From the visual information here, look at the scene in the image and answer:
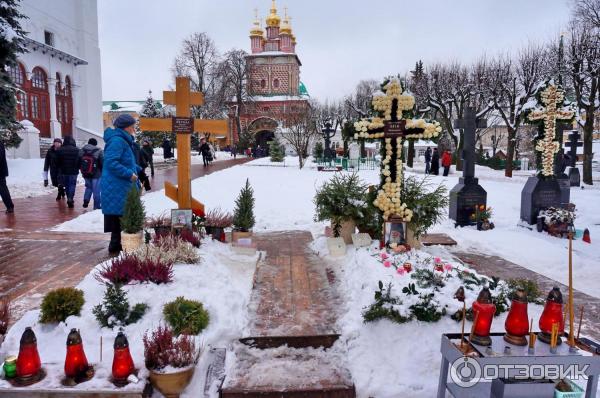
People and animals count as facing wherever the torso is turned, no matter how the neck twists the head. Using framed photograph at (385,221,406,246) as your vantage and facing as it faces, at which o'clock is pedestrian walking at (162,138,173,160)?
The pedestrian walking is roughly at 5 o'clock from the framed photograph.

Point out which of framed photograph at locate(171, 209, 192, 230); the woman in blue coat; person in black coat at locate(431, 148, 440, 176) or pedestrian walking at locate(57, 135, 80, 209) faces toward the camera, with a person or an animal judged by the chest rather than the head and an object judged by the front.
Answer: the framed photograph

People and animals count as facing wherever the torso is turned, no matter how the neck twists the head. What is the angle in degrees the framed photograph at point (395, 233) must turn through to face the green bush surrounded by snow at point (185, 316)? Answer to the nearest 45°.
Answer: approximately 45° to its right

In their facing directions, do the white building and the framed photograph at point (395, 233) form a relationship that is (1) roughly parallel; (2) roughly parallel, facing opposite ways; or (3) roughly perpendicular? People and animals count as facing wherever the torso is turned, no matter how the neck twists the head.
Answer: roughly perpendicular

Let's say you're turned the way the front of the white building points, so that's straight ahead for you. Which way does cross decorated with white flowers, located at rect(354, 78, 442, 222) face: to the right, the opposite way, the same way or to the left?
to the right

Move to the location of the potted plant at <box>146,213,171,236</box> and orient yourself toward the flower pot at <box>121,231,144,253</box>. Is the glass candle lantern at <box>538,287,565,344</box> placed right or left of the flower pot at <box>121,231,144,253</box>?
left

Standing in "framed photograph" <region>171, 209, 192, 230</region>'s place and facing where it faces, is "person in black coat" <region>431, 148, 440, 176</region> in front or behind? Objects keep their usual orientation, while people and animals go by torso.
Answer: behind

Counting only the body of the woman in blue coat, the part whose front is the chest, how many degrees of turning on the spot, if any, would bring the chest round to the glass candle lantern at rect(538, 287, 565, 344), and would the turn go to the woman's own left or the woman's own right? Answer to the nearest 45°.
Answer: approximately 45° to the woman's own right

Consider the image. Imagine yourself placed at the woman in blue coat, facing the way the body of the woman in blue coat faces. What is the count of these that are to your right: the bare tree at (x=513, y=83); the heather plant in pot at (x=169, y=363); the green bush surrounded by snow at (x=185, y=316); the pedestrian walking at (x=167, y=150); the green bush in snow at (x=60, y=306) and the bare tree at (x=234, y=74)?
3

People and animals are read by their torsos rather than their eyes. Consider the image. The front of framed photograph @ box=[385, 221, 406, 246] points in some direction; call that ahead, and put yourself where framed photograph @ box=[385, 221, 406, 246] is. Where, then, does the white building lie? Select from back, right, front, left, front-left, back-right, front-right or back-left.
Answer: back-right

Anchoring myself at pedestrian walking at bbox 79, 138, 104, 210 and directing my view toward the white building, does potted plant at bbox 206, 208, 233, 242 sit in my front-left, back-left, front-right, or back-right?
back-right

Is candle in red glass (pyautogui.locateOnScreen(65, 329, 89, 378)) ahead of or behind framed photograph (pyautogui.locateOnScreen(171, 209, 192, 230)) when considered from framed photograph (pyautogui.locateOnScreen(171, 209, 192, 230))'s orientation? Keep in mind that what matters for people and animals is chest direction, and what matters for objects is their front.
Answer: ahead
